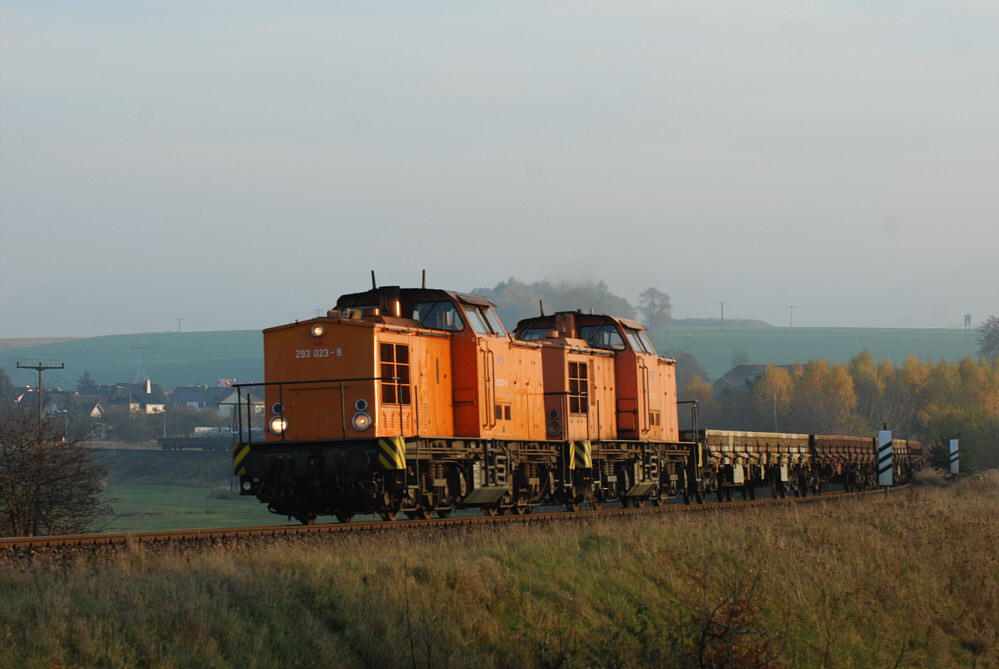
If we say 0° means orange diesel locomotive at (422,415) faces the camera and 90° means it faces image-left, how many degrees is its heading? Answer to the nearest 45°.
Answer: approximately 45°

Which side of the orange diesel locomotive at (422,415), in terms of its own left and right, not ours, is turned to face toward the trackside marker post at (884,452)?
back

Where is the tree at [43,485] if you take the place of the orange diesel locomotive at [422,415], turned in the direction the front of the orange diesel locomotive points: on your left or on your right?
on your right
